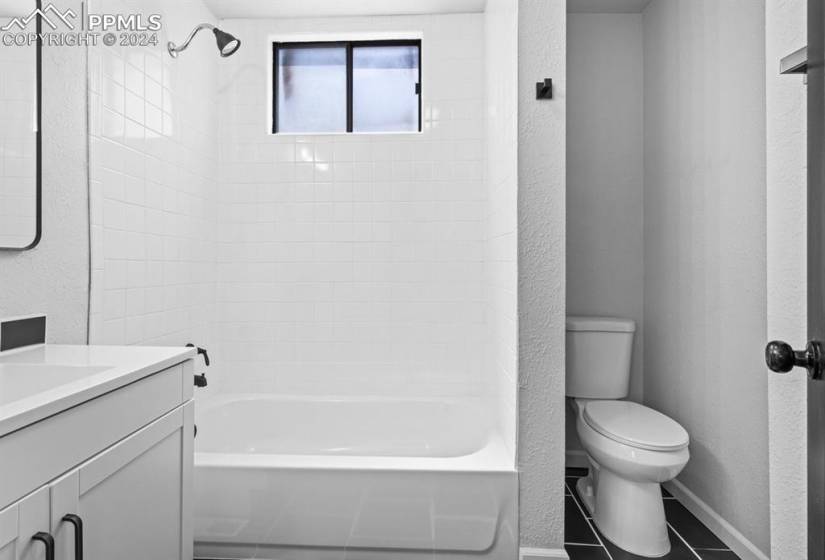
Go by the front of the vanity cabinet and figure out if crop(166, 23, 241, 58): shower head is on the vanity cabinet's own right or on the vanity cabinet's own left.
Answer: on the vanity cabinet's own left

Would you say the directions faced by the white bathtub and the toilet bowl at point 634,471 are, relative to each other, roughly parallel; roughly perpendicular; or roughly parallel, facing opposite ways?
roughly parallel

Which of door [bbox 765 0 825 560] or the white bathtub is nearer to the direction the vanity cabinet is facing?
the door

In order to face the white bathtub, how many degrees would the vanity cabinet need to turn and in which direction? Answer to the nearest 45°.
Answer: approximately 90° to its left

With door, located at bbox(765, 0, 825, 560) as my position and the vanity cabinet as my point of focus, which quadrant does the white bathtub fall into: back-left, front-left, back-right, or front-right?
front-right

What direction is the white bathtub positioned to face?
toward the camera

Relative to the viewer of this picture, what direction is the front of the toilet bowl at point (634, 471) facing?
facing the viewer and to the right of the viewer

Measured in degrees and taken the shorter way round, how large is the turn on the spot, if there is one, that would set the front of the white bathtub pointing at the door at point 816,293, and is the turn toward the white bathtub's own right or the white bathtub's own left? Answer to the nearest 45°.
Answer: approximately 45° to the white bathtub's own left

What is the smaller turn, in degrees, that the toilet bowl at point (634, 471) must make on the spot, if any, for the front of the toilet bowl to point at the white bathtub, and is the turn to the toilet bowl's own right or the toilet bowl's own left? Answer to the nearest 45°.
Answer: approximately 90° to the toilet bowl's own right
